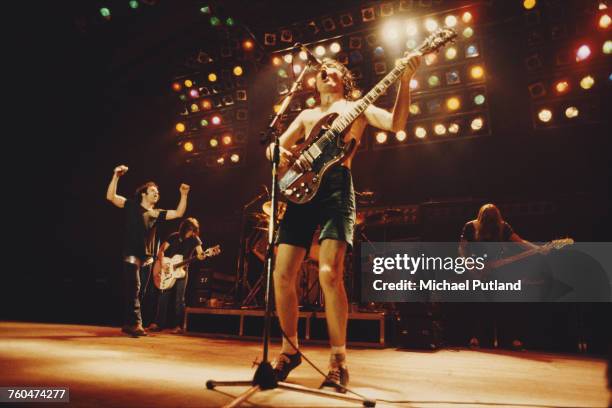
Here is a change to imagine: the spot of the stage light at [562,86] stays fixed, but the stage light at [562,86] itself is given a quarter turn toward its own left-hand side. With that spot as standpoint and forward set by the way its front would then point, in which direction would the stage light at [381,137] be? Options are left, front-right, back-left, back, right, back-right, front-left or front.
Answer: back

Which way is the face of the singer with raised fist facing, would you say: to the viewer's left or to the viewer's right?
to the viewer's right

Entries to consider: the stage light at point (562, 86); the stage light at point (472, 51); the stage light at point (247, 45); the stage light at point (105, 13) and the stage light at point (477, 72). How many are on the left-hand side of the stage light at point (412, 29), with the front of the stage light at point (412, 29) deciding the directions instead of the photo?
3

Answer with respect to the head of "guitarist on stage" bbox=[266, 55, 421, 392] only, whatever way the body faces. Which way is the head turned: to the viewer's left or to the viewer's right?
to the viewer's left

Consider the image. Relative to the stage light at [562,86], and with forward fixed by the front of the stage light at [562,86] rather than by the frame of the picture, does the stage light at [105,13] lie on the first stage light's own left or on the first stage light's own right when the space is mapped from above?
on the first stage light's own right
